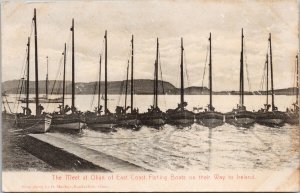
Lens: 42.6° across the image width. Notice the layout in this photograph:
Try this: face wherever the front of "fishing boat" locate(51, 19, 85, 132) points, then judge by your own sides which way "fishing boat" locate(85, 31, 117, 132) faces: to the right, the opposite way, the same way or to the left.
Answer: the same way
